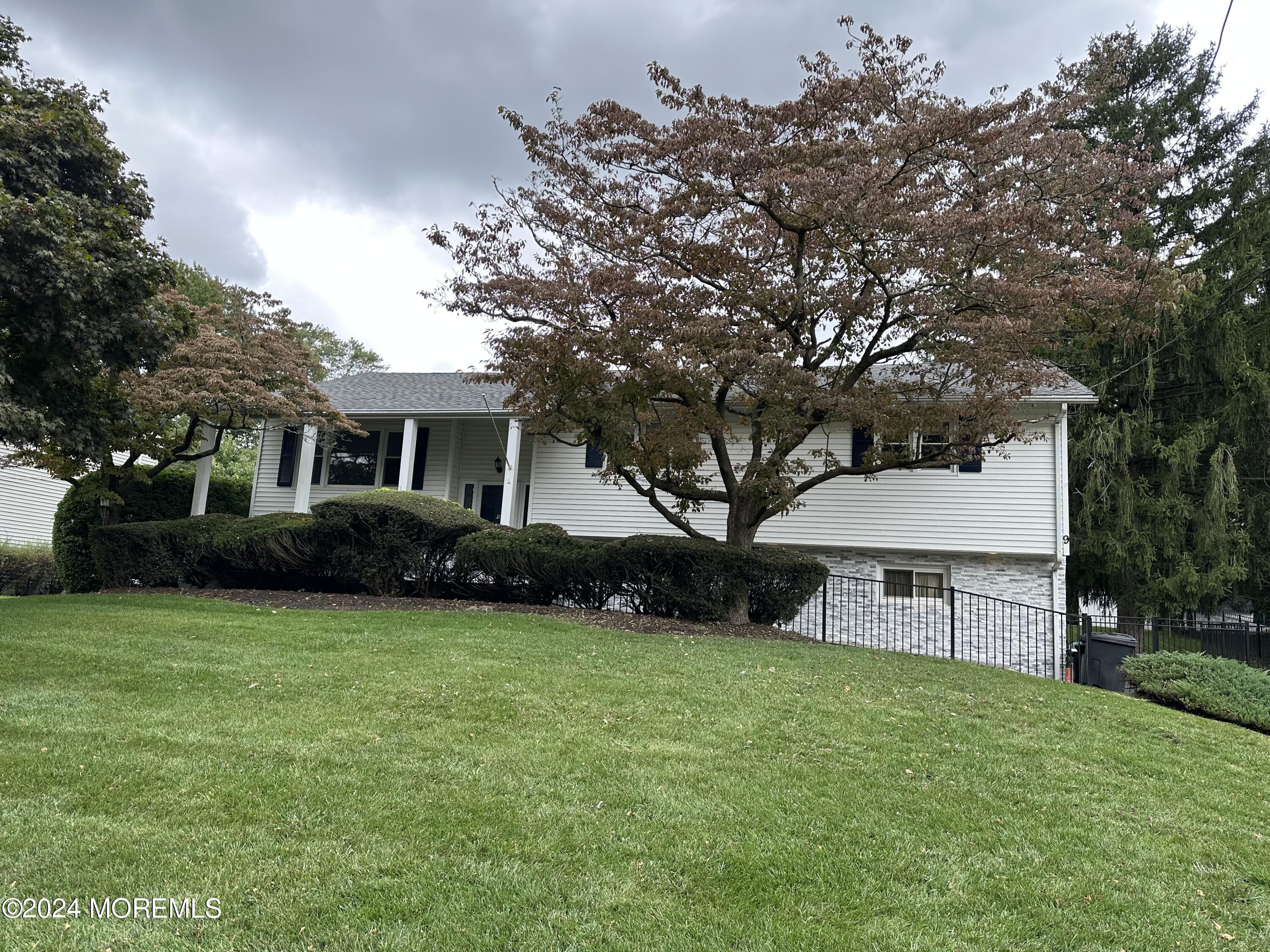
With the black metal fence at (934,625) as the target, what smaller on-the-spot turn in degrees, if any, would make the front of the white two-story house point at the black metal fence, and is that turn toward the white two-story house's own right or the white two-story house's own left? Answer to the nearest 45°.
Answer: approximately 90° to the white two-story house's own left

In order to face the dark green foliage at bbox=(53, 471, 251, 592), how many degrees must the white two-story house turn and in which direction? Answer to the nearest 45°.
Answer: approximately 90° to its right

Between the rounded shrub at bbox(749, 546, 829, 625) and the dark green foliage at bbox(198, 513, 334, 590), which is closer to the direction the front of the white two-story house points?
the rounded shrub

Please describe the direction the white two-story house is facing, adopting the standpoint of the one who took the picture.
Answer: facing the viewer

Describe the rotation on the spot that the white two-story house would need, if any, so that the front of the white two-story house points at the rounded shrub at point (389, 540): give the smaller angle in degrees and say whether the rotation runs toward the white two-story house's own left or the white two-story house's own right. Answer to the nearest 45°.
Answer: approximately 45° to the white two-story house's own right

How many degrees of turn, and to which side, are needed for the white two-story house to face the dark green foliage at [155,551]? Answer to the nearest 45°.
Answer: approximately 90° to its right

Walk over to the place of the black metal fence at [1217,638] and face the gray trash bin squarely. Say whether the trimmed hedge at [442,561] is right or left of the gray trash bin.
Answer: right

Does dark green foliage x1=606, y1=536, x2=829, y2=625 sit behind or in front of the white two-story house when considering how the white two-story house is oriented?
in front

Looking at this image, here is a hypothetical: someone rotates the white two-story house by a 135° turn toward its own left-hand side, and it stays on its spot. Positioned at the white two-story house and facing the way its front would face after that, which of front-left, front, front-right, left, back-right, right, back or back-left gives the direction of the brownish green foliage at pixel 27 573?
back-left

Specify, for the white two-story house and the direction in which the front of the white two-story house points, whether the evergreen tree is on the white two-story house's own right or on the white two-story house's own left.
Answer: on the white two-story house's own left

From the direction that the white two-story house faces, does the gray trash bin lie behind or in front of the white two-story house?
in front

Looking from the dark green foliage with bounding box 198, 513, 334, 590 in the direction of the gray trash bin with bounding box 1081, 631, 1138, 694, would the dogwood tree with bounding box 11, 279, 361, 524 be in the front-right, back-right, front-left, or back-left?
back-left
